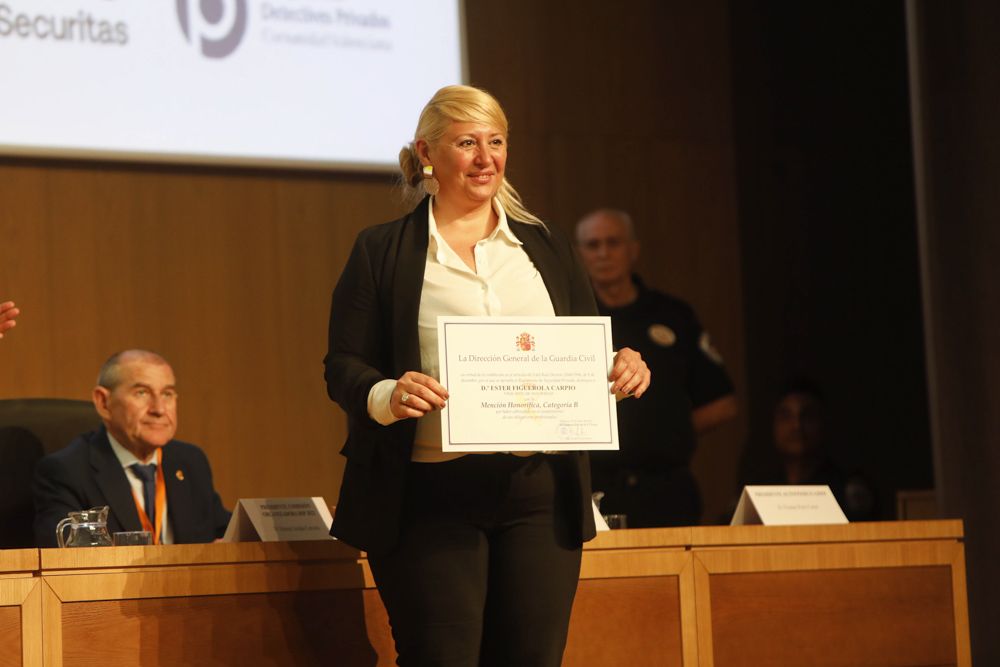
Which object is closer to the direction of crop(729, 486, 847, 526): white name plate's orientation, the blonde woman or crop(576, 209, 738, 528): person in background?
the blonde woman

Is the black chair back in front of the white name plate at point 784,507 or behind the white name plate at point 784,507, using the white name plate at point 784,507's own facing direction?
behind

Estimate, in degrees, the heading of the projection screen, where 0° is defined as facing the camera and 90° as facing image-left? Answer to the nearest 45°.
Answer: approximately 0°

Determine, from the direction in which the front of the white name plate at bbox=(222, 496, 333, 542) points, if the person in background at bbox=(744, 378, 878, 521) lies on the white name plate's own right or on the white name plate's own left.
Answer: on the white name plate's own left

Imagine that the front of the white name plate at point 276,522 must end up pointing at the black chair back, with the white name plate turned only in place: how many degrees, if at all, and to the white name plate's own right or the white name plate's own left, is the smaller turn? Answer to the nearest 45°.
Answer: approximately 180°

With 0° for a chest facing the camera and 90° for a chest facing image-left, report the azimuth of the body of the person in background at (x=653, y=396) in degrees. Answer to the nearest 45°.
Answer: approximately 45°

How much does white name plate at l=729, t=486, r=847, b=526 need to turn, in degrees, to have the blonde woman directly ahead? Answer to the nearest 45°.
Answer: approximately 90° to its right

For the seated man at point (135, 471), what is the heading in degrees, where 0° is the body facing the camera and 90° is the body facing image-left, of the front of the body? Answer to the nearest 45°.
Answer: approximately 315°

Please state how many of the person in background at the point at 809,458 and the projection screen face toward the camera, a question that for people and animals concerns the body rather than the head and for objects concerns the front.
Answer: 2
